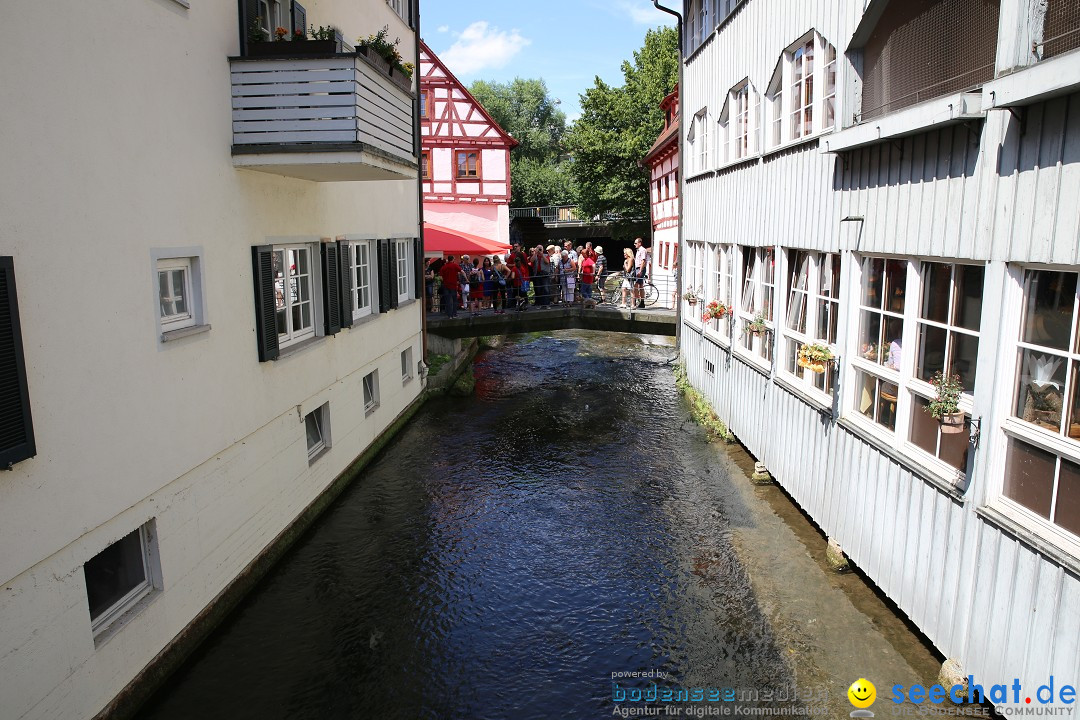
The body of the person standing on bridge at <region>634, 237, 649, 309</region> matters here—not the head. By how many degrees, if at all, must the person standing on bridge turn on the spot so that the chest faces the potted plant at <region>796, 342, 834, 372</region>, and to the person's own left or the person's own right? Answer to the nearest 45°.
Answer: approximately 90° to the person's own left

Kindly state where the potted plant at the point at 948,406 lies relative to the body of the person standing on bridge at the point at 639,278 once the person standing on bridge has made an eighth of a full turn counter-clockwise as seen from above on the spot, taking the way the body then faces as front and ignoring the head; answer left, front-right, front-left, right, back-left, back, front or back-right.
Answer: front-left

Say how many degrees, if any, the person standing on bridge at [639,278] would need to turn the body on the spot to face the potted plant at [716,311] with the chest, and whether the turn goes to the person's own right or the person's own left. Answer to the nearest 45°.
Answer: approximately 90° to the person's own left

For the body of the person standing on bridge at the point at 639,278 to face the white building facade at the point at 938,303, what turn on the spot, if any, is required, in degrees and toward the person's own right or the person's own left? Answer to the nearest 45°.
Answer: approximately 90° to the person's own left
